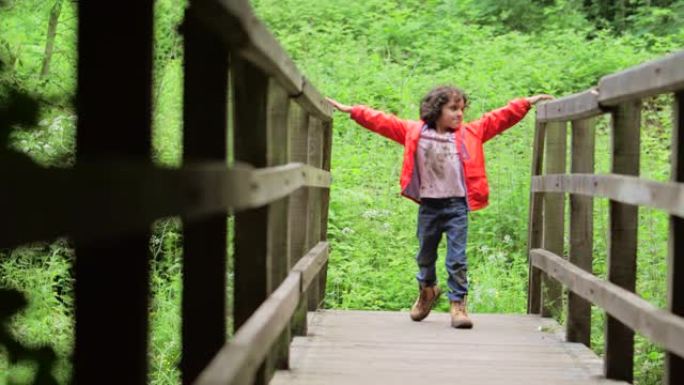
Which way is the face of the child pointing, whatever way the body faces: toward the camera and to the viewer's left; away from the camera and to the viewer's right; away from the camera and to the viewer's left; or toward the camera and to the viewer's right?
toward the camera and to the viewer's right

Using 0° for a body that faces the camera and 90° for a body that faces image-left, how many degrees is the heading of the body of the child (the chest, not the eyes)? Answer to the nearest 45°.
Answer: approximately 0°
